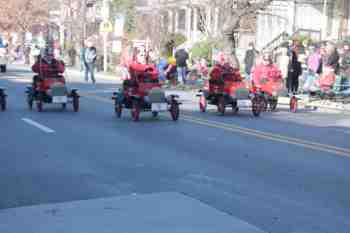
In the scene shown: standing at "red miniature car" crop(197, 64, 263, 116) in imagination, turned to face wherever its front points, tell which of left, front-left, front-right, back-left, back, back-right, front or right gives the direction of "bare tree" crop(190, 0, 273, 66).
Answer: back-left

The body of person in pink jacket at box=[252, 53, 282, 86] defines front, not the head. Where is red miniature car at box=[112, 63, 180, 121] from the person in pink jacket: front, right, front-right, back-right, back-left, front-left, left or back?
front-right

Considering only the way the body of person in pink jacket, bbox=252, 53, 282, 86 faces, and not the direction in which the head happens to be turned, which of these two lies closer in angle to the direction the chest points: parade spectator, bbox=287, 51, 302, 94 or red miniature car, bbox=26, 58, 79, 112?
the red miniature car

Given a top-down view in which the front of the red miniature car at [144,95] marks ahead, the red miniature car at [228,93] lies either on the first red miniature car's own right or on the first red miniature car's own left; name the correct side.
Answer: on the first red miniature car's own left

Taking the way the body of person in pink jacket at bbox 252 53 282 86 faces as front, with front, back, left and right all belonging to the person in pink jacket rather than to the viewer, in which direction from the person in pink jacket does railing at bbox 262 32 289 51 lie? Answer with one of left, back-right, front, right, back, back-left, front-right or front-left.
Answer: back

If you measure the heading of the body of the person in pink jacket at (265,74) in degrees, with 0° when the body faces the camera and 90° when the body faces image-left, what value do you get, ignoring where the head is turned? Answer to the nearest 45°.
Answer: approximately 0°

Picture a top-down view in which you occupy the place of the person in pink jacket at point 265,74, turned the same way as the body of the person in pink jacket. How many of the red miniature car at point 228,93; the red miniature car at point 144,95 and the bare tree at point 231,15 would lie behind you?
1

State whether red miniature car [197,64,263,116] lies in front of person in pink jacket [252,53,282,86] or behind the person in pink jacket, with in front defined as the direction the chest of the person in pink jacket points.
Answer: in front

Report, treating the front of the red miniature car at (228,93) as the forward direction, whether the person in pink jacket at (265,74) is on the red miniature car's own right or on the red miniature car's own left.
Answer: on the red miniature car's own left
